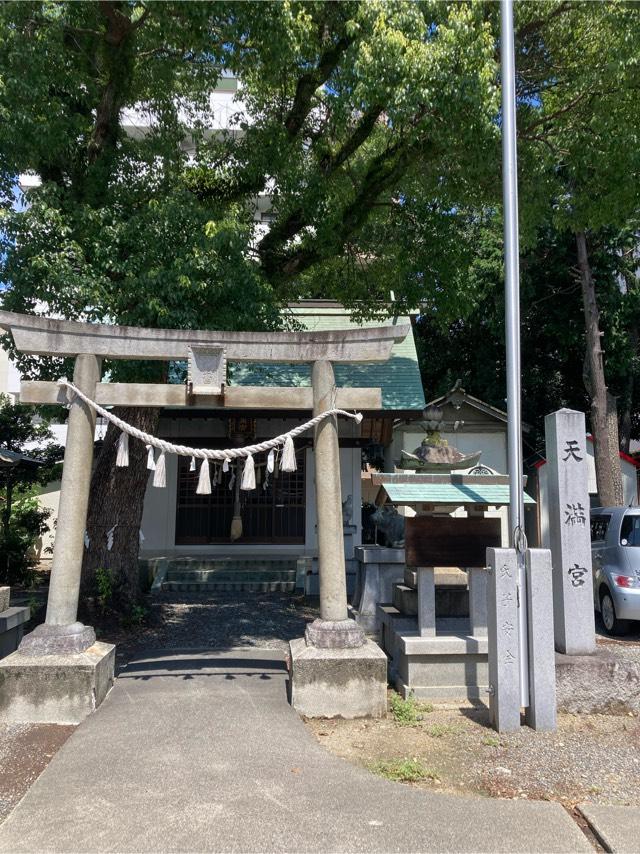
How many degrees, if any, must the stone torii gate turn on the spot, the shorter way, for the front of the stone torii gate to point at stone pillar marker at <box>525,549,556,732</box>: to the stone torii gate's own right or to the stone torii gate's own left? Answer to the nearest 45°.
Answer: approximately 90° to the stone torii gate's own left

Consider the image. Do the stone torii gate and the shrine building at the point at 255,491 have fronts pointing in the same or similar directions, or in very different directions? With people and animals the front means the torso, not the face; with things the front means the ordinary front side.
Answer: same or similar directions

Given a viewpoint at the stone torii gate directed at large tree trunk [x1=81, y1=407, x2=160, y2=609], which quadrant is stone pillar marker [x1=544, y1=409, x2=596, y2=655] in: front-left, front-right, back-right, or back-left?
back-right

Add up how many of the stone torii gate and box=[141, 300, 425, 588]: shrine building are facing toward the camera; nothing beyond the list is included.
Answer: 2

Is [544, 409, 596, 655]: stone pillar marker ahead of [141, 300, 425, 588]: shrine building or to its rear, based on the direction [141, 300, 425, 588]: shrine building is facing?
ahead

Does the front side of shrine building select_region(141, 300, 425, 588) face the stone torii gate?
yes

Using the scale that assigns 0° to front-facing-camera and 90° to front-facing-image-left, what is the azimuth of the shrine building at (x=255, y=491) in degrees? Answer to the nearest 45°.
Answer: approximately 0°

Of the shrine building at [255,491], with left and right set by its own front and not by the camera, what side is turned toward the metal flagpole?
front

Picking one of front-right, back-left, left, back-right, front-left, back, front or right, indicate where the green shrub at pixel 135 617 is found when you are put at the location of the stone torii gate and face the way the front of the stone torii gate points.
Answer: back

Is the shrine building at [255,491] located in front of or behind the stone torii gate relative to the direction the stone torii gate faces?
behind

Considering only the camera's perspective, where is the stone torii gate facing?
facing the viewer

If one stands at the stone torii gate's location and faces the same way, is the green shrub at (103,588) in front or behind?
behind

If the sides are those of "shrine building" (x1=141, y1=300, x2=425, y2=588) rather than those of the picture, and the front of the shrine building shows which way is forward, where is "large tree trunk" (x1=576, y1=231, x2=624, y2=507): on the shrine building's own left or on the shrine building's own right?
on the shrine building's own left
